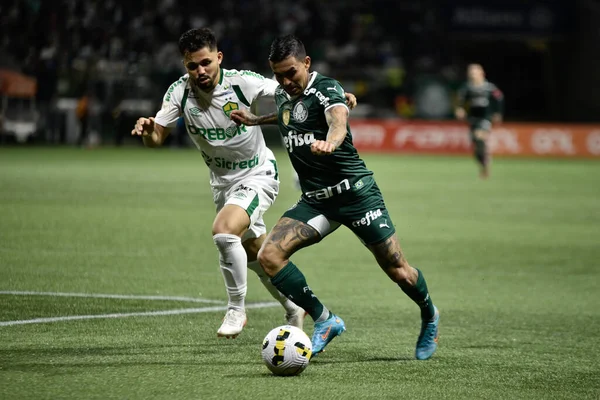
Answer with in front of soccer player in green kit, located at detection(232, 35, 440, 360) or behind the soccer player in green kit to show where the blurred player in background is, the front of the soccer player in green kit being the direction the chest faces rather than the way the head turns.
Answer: behind

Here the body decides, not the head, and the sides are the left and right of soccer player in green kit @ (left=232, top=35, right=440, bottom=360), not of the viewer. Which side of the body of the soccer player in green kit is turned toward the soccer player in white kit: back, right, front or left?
right

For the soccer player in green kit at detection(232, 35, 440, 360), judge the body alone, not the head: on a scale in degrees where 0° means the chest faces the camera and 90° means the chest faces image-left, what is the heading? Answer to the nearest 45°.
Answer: approximately 45°
